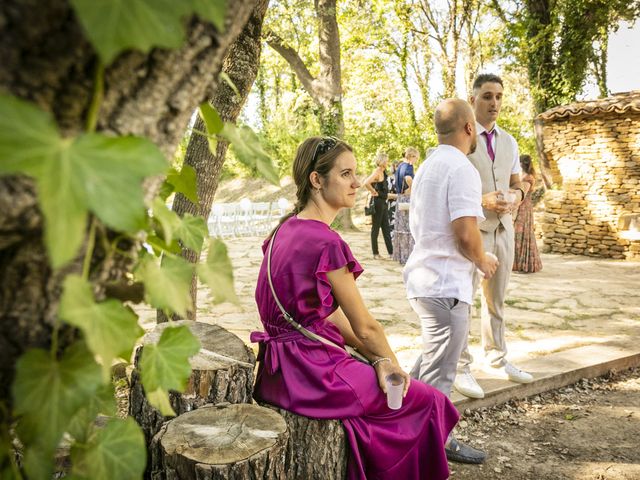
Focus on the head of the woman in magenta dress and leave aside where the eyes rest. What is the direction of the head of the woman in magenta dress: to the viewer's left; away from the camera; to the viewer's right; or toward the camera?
to the viewer's right

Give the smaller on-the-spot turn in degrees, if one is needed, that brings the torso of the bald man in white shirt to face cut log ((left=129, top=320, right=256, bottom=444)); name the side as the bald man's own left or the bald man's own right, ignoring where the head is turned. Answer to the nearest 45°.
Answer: approximately 180°

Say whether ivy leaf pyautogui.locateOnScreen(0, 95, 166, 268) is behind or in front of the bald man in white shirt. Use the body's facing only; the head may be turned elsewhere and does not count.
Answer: behind

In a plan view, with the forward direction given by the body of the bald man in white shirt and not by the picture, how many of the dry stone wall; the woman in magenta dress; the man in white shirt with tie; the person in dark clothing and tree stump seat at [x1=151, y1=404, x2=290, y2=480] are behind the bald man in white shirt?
2

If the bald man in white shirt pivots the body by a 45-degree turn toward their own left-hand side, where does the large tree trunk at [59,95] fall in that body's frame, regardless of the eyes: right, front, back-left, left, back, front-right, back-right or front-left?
back

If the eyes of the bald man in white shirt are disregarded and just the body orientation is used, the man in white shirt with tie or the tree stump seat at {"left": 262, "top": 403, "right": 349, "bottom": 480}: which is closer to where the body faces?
the man in white shirt with tie

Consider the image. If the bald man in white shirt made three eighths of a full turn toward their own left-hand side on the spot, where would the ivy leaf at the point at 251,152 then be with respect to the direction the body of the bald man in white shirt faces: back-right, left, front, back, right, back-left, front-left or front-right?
left

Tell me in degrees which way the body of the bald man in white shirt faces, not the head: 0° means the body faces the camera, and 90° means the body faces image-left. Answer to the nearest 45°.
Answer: approximately 225°

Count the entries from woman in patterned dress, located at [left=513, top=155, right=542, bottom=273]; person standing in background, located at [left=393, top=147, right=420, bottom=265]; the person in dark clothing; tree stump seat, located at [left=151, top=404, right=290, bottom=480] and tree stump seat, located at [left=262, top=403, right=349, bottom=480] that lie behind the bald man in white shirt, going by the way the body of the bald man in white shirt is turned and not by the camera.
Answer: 2

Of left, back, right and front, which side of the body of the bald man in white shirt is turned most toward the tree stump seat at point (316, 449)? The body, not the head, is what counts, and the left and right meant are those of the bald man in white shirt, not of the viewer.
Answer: back

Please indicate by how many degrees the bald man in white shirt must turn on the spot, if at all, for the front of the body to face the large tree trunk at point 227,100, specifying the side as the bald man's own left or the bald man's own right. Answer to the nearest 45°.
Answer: approximately 135° to the bald man's own left

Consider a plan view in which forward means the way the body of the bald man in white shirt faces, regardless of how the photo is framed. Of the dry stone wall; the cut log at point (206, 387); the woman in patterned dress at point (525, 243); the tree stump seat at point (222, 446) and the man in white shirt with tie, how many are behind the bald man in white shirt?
2

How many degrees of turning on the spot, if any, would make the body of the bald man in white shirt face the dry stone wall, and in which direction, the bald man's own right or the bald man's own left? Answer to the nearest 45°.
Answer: approximately 45° to the bald man's own left

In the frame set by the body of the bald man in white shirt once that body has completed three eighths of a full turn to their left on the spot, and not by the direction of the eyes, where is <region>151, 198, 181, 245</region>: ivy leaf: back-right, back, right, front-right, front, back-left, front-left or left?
left

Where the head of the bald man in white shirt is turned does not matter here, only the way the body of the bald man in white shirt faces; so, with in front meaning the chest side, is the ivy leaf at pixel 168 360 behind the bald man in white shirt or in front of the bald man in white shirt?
behind

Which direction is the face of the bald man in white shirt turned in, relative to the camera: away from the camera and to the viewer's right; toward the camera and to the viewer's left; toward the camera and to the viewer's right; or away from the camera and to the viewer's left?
away from the camera and to the viewer's right

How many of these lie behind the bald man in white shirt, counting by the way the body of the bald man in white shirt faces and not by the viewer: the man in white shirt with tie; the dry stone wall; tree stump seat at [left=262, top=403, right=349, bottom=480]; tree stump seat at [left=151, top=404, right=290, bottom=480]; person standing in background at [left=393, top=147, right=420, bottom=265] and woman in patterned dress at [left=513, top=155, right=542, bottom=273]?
2
